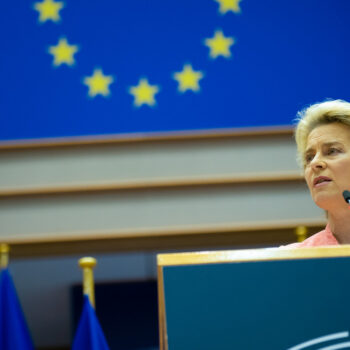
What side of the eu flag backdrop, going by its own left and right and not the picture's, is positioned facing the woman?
front

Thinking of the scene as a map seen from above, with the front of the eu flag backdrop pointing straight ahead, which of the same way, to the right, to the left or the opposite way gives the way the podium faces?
the same way

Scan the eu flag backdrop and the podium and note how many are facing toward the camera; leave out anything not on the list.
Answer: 2

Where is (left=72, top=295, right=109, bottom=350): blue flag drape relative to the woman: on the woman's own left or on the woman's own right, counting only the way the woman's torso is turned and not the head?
on the woman's own right

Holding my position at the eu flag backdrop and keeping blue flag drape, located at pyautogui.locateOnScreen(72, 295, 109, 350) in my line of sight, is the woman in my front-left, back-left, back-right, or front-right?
front-left

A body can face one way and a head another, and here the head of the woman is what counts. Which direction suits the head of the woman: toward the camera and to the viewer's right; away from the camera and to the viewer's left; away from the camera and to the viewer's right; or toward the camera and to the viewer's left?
toward the camera and to the viewer's left

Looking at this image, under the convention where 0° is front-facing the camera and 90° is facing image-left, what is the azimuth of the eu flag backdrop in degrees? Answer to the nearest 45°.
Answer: approximately 0°

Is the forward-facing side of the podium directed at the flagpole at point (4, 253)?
no

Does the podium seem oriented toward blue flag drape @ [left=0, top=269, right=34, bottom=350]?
no
